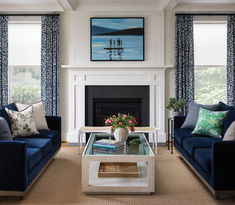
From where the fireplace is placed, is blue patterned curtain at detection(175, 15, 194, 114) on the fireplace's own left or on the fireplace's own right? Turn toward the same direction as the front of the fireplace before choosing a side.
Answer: on the fireplace's own left

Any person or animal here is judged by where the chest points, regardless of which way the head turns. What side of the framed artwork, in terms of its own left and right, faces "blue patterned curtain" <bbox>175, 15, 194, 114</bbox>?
left

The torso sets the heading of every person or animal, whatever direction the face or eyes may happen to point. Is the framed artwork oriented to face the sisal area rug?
yes

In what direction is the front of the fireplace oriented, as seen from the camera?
facing the viewer

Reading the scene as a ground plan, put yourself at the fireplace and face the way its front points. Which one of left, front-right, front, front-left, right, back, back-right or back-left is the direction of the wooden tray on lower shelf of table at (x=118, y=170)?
front

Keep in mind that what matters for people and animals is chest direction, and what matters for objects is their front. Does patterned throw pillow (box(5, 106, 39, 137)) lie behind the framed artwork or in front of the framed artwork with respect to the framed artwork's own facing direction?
in front

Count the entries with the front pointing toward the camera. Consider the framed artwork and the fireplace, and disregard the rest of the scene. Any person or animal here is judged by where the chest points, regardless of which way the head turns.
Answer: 2

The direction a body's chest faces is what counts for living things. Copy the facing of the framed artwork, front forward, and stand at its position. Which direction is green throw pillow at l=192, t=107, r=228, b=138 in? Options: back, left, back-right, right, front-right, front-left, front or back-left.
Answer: front-left

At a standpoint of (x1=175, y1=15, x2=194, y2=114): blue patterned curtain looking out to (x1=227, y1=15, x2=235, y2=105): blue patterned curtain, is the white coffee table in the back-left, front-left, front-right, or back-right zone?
back-right

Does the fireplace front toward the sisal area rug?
yes

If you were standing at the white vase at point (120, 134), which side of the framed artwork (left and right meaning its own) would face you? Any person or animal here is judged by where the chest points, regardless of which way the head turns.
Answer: front

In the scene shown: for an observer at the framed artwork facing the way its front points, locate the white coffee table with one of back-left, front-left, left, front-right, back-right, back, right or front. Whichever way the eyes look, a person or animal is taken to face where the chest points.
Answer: front

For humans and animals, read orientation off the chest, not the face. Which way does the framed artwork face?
toward the camera

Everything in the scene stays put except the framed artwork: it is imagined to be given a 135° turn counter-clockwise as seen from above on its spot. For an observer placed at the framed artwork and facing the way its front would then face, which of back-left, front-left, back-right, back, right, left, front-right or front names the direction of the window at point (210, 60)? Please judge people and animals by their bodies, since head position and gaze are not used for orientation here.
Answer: front-right
